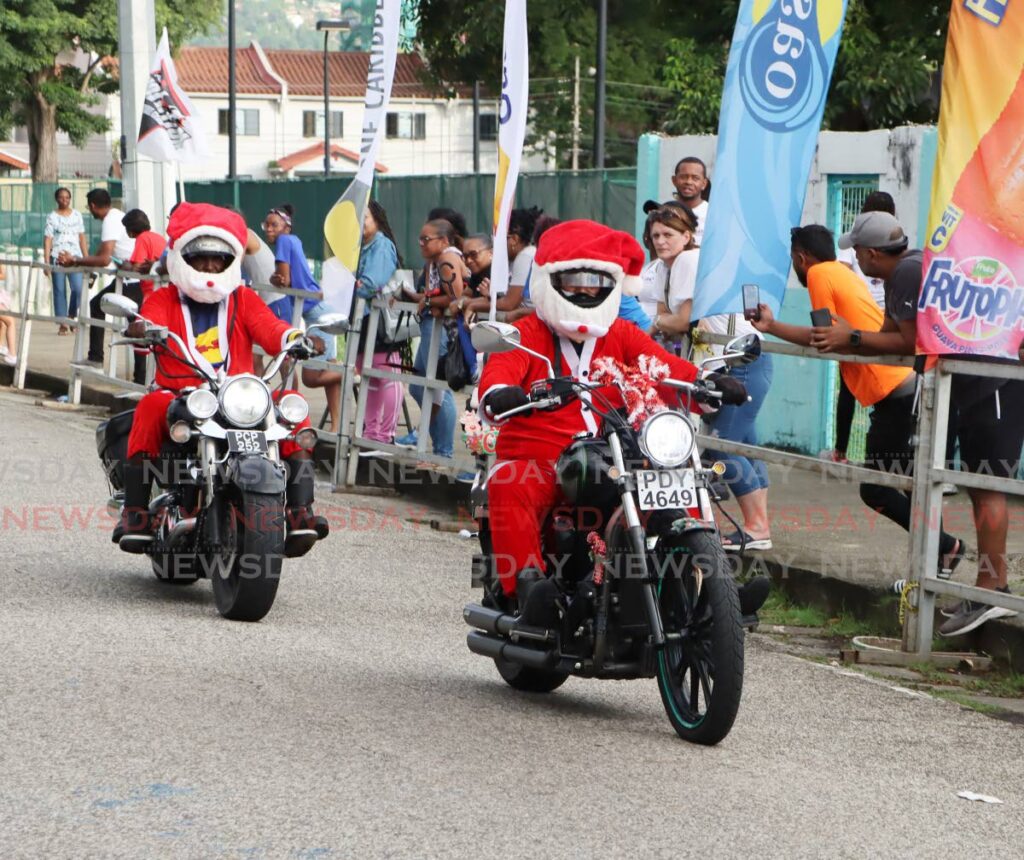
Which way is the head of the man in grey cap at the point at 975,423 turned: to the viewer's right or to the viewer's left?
to the viewer's left

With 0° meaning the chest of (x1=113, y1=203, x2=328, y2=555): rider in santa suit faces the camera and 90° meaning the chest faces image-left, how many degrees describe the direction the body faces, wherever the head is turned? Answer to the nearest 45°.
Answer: approximately 0°

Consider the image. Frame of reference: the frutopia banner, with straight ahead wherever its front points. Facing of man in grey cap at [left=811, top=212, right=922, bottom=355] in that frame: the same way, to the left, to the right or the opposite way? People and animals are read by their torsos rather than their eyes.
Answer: to the right

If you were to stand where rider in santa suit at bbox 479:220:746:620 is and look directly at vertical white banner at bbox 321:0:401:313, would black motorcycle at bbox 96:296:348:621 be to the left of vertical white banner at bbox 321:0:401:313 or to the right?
left

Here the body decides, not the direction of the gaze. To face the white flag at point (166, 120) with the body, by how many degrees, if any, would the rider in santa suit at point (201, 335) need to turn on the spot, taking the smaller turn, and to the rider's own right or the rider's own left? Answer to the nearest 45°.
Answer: approximately 180°

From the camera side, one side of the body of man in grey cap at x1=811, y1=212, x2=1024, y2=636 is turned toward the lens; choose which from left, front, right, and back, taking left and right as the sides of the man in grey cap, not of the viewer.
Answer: left

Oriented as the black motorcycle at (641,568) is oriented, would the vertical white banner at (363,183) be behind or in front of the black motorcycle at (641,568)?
behind

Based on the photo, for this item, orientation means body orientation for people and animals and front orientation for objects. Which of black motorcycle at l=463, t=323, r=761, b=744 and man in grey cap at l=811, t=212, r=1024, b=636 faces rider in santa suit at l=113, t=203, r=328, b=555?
the man in grey cap
